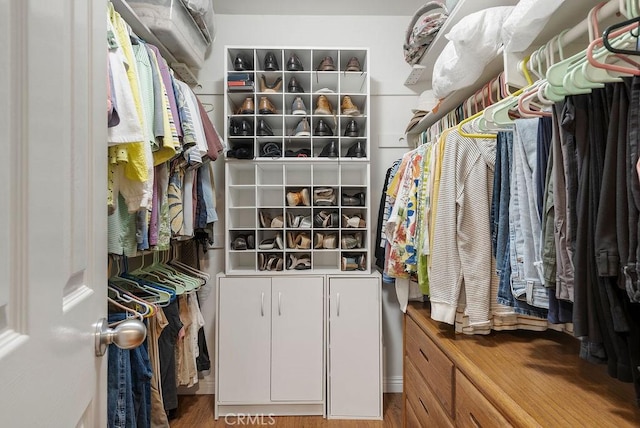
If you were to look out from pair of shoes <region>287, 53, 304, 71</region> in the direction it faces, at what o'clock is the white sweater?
The white sweater is roughly at 11 o'clock from the pair of shoes.
